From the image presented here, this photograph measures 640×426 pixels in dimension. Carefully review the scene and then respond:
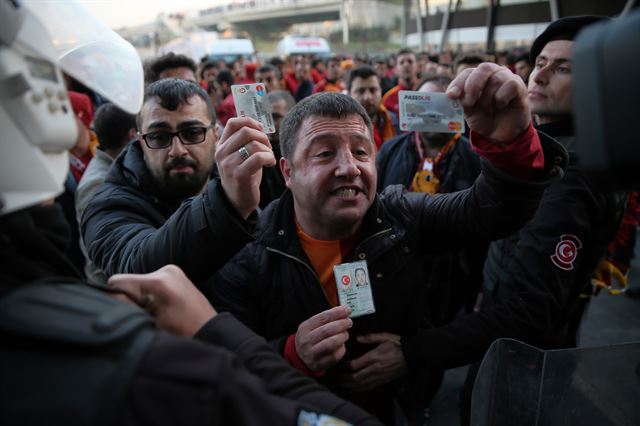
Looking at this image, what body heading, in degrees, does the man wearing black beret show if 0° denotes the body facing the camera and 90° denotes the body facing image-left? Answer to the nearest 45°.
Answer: approximately 90°

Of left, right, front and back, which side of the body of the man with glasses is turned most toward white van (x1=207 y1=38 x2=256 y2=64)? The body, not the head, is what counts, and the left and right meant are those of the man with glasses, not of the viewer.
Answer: back

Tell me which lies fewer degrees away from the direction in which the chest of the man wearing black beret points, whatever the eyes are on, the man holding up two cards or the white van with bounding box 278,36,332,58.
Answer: the man holding up two cards

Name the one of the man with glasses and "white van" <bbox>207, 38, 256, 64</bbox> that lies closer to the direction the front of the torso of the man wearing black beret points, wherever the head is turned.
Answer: the man with glasses

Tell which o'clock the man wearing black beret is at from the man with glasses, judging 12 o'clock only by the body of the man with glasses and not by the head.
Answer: The man wearing black beret is roughly at 10 o'clock from the man with glasses.

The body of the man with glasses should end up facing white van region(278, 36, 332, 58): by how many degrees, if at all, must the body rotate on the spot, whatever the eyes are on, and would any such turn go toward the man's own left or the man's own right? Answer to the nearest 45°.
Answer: approximately 180°

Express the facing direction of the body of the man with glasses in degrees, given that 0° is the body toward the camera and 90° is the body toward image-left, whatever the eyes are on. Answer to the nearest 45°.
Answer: approximately 0°

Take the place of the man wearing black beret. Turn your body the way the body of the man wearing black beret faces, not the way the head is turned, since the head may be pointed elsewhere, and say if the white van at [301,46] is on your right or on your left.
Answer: on your right
